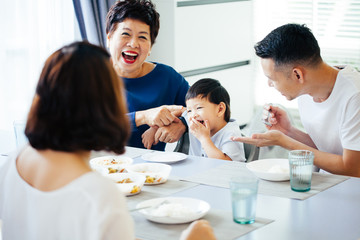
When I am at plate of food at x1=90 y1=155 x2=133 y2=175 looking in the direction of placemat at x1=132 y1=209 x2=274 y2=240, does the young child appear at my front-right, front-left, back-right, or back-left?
back-left

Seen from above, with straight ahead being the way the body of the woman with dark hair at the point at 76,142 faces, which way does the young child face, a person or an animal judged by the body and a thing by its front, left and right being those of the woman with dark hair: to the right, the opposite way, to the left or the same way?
the opposite way

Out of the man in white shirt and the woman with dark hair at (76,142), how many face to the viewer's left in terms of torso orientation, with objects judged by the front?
1

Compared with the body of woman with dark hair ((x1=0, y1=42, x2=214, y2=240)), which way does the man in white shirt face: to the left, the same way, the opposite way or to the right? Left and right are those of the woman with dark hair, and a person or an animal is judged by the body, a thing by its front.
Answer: to the left

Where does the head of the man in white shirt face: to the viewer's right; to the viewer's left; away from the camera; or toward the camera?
to the viewer's left

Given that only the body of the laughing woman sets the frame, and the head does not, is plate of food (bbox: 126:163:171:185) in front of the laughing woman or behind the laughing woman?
in front

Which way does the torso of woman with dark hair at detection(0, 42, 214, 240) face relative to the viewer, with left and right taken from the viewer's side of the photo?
facing away from the viewer and to the right of the viewer

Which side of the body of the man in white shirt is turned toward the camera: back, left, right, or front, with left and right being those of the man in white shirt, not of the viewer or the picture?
left
